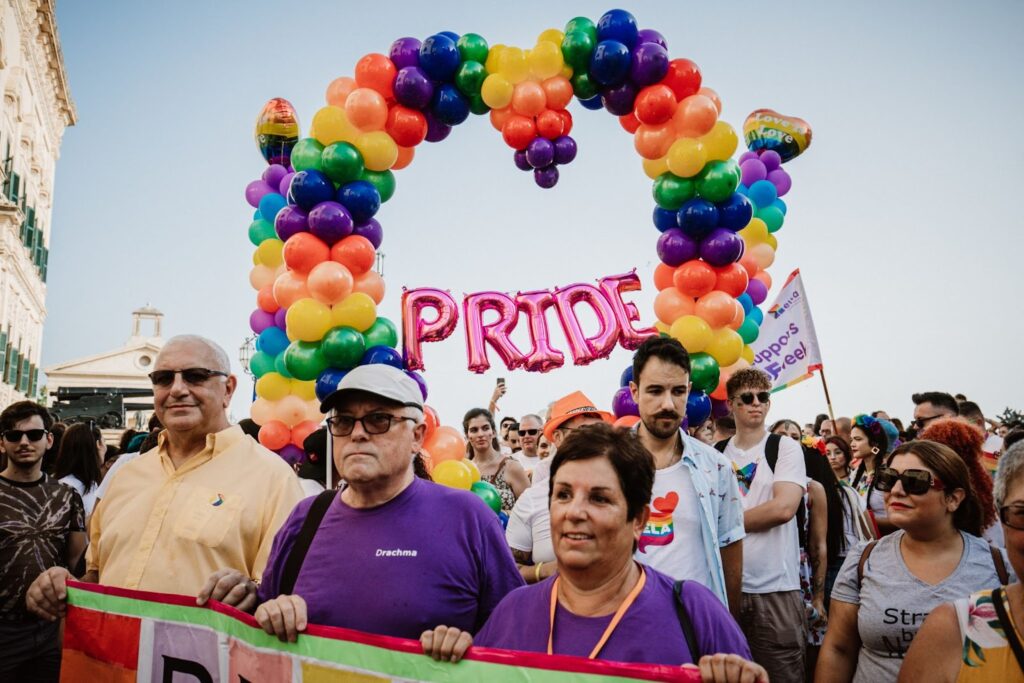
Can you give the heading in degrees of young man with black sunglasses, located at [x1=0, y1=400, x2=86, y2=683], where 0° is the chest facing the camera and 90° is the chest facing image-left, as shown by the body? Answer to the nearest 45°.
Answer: approximately 0°

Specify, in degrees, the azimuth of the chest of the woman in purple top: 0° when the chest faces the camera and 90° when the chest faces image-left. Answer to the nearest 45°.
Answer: approximately 45°

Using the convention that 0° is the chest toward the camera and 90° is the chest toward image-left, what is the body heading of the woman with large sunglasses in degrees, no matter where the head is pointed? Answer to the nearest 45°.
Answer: approximately 45°

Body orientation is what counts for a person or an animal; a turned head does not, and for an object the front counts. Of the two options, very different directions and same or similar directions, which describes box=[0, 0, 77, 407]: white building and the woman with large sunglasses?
very different directions

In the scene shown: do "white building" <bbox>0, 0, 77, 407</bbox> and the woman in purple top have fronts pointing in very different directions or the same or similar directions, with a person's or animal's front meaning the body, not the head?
very different directions

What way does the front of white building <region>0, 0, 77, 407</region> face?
to the viewer's right

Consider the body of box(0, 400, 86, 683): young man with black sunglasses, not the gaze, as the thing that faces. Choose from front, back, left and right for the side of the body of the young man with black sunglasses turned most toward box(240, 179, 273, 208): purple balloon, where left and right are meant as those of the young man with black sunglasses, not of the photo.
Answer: back

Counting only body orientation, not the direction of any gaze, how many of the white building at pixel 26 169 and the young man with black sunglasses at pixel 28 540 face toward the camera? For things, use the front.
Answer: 1

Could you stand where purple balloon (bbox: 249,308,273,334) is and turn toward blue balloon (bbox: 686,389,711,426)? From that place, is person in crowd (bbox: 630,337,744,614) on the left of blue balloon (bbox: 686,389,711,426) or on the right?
right
